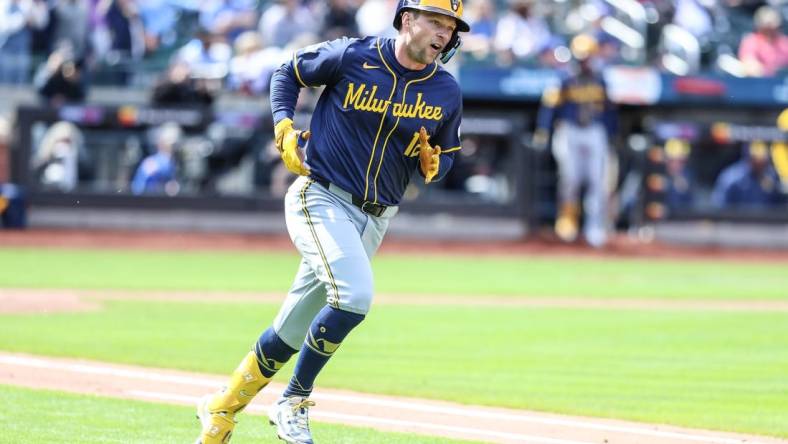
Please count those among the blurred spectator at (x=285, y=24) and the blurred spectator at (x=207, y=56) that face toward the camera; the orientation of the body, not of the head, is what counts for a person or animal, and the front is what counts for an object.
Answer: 2

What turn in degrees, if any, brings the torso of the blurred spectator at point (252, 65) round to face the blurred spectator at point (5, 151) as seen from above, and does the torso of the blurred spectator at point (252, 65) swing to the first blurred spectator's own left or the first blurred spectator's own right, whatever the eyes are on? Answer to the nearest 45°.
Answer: approximately 90° to the first blurred spectator's own right

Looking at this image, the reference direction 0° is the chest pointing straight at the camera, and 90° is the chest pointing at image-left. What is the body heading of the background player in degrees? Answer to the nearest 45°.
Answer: approximately 0°

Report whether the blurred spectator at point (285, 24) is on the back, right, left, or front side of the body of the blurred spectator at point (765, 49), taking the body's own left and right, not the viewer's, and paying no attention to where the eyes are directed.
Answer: right
